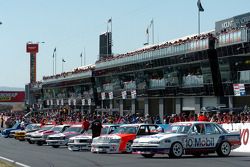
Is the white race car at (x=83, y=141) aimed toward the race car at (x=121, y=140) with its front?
no

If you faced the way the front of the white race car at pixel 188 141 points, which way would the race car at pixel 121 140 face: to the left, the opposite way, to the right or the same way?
the same way

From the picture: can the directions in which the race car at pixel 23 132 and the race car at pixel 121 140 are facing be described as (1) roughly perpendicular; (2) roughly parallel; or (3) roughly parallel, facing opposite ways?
roughly parallel

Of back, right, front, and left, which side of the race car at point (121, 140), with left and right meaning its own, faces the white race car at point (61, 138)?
right

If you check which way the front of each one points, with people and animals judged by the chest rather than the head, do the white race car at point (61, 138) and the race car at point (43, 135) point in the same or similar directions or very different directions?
same or similar directions

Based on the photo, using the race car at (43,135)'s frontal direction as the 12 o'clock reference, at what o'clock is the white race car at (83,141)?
The white race car is roughly at 10 o'clock from the race car.

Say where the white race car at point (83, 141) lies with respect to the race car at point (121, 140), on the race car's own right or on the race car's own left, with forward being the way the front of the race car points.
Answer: on the race car's own right

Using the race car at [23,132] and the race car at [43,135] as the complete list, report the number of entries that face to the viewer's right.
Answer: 0

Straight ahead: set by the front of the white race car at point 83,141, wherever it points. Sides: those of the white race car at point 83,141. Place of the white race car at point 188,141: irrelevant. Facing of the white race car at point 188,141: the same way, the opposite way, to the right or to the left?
the same way

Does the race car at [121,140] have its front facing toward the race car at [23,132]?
no

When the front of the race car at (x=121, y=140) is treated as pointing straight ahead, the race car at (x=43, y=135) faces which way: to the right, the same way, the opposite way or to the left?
the same way

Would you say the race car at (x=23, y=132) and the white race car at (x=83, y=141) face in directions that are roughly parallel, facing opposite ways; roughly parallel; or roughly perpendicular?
roughly parallel

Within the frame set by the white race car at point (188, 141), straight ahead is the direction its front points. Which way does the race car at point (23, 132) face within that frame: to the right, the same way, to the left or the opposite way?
the same way

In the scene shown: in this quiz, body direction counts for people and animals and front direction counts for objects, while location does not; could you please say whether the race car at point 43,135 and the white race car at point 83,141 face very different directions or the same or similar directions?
same or similar directions

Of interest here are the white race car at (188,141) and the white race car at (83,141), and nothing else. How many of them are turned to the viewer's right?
0
